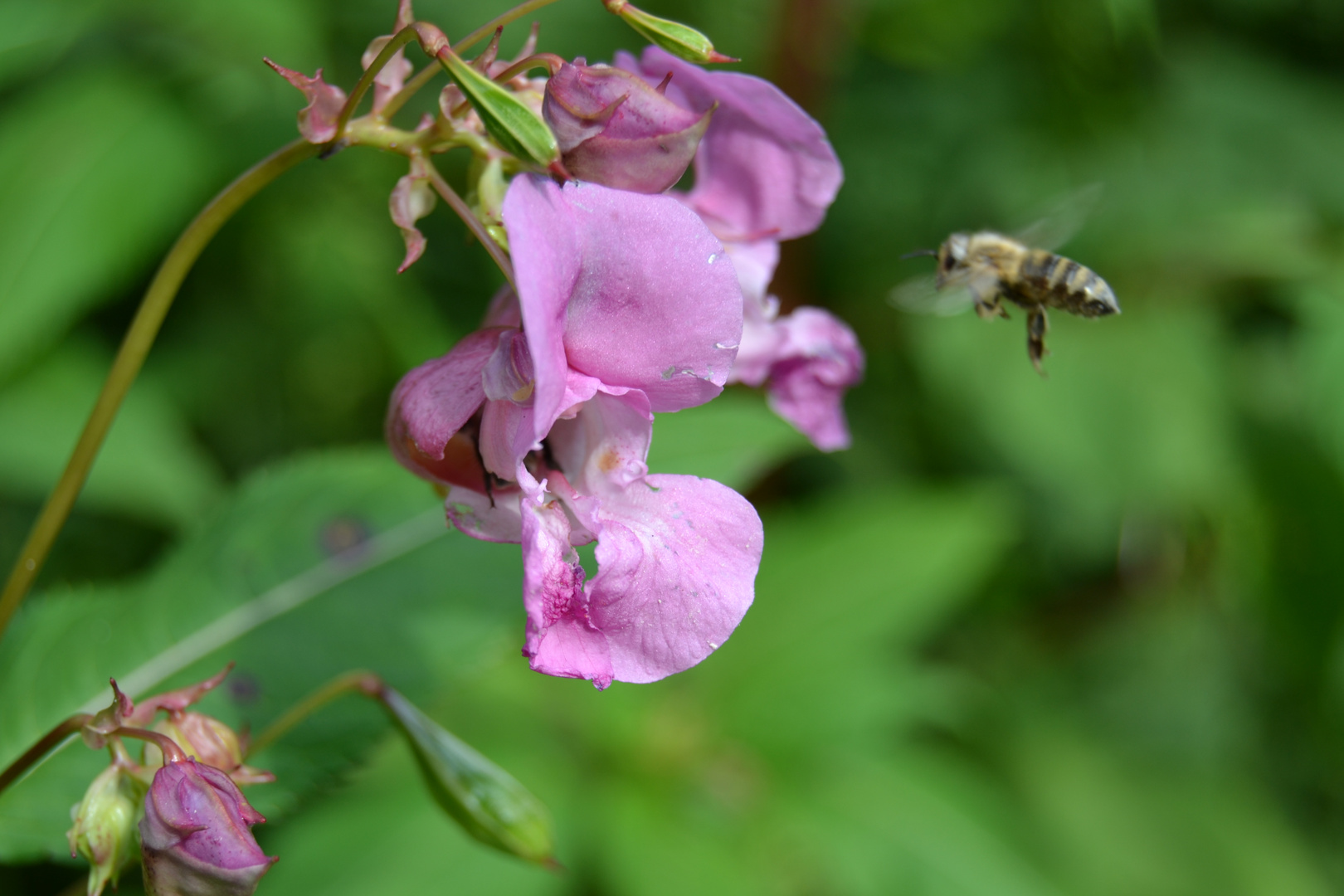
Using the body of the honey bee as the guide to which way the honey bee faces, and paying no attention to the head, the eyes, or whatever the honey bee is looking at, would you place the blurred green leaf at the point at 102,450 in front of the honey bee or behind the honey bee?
in front

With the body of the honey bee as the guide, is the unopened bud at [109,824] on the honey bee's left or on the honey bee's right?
on the honey bee's left

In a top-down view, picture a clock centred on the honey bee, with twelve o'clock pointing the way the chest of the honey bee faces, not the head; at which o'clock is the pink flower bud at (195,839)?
The pink flower bud is roughly at 10 o'clock from the honey bee.

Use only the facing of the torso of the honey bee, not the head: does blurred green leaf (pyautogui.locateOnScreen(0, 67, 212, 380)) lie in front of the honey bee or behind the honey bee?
in front

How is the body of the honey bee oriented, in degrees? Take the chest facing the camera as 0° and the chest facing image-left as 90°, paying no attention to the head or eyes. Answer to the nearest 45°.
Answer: approximately 90°

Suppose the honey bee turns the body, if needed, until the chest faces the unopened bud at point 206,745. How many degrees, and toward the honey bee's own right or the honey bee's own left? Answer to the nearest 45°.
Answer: approximately 45° to the honey bee's own left
